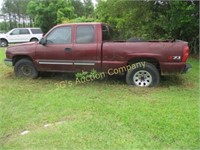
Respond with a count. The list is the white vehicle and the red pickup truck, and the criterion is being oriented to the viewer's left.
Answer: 2

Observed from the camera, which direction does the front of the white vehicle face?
facing to the left of the viewer

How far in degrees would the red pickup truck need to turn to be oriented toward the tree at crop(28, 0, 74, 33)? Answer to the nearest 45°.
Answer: approximately 90° to its right

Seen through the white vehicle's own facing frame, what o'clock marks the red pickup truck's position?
The red pickup truck is roughly at 9 o'clock from the white vehicle.

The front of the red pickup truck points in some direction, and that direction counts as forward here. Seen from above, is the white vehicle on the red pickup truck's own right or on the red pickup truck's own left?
on the red pickup truck's own right

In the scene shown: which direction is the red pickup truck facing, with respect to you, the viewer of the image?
facing to the left of the viewer
